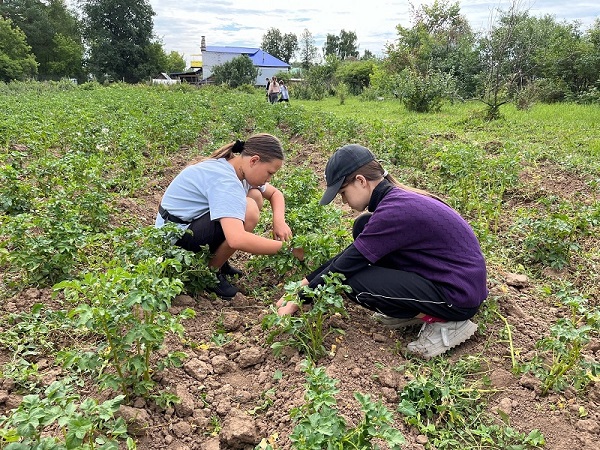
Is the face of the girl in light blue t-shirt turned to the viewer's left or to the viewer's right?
to the viewer's right

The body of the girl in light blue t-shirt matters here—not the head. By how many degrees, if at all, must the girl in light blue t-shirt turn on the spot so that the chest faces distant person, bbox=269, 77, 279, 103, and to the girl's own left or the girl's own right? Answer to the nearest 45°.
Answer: approximately 90° to the girl's own left

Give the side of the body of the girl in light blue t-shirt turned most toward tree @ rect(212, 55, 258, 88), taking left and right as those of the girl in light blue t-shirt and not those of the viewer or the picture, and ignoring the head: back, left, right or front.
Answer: left

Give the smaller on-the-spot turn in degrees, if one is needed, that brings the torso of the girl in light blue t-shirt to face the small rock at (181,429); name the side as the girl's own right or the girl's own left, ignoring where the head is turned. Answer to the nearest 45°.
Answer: approximately 90° to the girl's own right

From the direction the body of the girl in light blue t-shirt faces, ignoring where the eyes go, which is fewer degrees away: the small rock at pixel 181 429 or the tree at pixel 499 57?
the tree

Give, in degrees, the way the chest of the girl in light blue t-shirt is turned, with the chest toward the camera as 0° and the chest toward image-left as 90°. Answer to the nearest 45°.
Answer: approximately 270°

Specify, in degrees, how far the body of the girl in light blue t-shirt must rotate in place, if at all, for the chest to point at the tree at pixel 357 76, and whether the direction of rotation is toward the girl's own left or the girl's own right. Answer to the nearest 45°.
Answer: approximately 90° to the girl's own left

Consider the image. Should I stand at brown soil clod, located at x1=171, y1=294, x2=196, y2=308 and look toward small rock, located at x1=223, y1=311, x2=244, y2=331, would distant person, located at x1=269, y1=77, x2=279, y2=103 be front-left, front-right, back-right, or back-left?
back-left

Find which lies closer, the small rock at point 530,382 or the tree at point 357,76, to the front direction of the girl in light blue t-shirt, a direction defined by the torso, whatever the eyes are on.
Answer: the small rock
